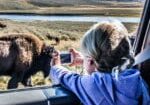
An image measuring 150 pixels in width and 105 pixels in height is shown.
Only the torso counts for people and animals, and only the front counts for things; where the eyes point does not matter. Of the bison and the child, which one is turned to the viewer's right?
the bison

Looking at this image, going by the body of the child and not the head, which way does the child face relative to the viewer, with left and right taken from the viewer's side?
facing away from the viewer and to the left of the viewer

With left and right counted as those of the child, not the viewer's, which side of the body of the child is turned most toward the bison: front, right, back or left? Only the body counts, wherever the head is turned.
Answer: front

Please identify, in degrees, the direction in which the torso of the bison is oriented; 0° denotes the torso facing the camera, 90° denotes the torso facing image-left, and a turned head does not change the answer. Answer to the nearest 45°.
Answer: approximately 270°

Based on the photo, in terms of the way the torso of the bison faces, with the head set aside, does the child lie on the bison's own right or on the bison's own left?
on the bison's own right

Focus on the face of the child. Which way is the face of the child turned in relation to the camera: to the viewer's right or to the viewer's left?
to the viewer's left

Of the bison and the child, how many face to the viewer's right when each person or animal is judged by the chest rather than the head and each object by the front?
1
